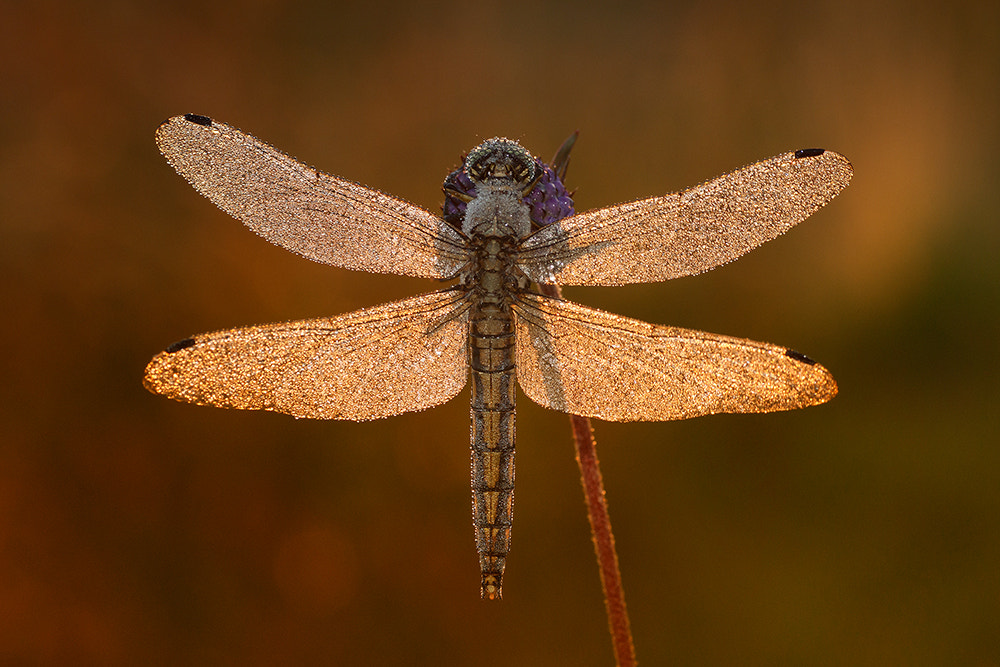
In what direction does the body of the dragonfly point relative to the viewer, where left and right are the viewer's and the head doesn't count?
facing away from the viewer
